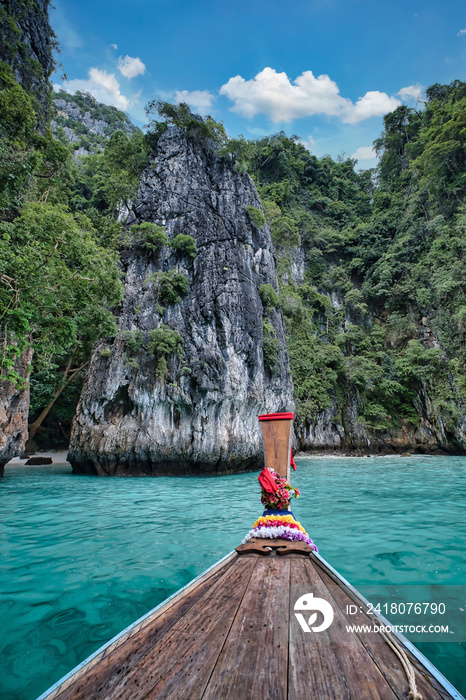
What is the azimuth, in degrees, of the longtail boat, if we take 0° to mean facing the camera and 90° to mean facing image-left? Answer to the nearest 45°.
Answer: approximately 180°

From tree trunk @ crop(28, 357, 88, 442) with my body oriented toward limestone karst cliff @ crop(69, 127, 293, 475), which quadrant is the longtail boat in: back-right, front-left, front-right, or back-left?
front-right

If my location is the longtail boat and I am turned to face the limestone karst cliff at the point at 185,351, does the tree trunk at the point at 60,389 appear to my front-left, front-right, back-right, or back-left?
front-left

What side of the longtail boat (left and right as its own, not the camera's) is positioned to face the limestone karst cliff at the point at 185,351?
front

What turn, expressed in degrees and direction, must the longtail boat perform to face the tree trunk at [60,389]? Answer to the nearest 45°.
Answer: approximately 45° to its left
